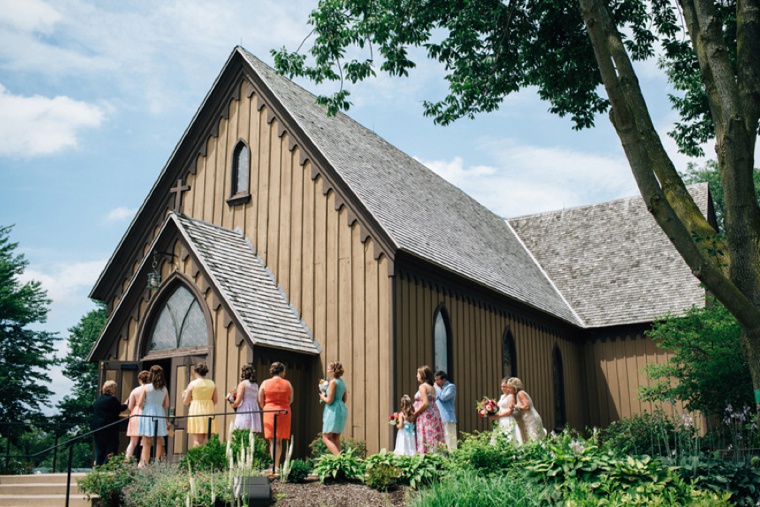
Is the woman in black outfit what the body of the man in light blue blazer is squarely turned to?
yes

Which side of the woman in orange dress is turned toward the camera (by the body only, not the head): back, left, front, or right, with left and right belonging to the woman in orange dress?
back

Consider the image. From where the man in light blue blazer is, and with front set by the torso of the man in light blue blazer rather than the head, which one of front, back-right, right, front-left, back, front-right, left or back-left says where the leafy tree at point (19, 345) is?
front-right

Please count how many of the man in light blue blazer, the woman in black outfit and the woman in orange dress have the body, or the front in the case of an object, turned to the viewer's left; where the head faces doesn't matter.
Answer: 1

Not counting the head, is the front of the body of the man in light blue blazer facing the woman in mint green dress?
yes

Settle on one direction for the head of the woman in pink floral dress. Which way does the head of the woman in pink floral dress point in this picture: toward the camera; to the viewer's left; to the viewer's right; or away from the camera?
to the viewer's left

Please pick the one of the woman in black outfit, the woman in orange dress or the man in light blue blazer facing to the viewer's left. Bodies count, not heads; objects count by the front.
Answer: the man in light blue blazer

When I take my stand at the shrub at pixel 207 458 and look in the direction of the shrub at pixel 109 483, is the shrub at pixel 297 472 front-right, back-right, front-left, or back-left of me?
back-left

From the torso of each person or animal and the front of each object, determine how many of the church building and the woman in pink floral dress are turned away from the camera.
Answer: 0

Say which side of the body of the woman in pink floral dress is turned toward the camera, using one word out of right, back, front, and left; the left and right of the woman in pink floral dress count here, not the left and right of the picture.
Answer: left

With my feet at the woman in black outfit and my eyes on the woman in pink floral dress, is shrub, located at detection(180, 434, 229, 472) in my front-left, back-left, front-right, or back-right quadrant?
front-right

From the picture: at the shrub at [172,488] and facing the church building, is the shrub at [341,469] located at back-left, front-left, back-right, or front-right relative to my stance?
front-right

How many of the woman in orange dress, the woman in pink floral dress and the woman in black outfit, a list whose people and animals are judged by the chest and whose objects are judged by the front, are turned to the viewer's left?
1

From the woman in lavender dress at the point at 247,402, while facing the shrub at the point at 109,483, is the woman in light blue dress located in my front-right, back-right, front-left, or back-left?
front-right

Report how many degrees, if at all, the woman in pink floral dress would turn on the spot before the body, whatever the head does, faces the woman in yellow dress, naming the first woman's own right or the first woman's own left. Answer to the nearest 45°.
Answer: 0° — they already face them

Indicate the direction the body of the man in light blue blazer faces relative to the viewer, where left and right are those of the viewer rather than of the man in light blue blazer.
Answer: facing to the left of the viewer

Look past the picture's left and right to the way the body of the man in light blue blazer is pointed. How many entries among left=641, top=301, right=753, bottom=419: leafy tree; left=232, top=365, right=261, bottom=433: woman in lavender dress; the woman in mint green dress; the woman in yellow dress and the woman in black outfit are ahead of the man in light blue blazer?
4
